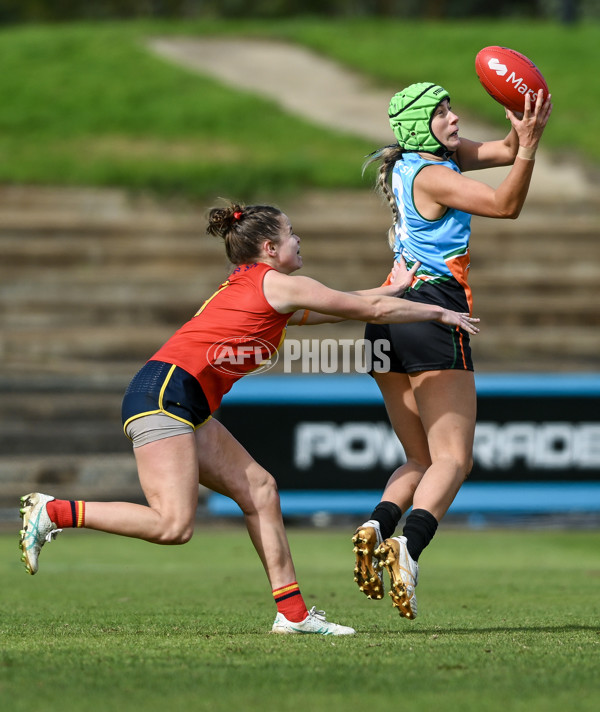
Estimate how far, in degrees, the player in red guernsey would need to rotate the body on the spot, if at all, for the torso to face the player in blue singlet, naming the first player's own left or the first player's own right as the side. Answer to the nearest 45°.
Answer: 0° — they already face them

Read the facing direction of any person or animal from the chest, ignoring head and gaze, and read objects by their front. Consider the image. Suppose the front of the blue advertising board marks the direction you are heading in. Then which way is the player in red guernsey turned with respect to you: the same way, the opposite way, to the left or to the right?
to the left

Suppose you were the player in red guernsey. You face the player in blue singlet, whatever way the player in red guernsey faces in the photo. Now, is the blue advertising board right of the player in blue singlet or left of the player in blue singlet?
left

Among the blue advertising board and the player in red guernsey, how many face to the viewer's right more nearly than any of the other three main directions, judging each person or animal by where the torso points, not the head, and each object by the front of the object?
1

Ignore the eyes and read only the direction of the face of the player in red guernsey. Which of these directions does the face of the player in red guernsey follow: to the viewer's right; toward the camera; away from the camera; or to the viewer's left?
to the viewer's right

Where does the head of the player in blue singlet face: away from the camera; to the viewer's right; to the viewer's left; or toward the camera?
to the viewer's right

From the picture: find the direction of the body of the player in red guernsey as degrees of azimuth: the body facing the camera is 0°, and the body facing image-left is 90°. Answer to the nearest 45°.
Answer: approximately 270°

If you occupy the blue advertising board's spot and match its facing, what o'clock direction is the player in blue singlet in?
The player in blue singlet is roughly at 12 o'clock from the blue advertising board.

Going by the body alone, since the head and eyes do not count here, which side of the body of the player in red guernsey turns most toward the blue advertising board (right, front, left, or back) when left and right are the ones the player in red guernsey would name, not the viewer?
left

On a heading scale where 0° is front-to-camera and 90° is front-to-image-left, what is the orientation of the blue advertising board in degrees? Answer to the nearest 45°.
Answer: approximately 0°

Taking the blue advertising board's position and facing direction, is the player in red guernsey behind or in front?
in front

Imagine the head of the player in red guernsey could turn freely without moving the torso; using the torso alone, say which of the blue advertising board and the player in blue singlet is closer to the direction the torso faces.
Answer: the player in blue singlet
